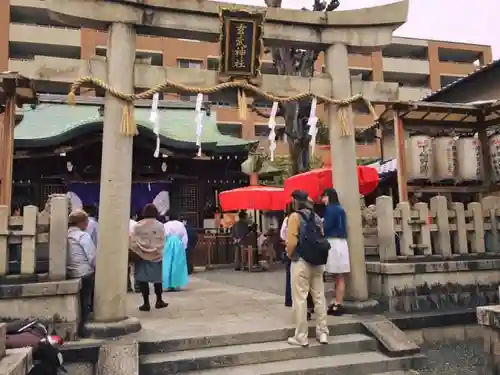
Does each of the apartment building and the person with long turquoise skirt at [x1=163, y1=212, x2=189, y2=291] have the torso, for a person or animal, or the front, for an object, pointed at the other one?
yes

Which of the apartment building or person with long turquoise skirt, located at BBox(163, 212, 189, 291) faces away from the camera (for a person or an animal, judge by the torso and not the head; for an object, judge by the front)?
the person with long turquoise skirt

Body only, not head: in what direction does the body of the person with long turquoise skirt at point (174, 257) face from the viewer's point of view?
away from the camera

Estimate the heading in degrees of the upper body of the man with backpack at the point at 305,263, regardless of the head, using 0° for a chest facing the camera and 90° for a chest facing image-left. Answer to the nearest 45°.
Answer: approximately 135°

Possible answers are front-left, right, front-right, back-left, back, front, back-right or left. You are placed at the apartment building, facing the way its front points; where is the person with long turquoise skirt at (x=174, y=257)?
front

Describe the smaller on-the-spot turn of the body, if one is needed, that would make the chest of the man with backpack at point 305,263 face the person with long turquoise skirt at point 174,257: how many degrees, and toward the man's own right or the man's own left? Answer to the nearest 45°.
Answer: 0° — they already face them

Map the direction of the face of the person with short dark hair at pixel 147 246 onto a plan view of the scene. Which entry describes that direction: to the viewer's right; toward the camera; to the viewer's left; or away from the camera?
away from the camera

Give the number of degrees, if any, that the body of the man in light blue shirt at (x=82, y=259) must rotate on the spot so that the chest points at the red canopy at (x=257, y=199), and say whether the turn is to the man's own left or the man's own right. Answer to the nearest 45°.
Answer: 0° — they already face it

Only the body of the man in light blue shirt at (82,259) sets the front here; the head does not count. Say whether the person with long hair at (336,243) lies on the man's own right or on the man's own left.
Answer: on the man's own right

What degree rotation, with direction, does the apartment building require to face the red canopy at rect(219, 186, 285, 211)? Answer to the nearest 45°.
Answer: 0° — it already faces it

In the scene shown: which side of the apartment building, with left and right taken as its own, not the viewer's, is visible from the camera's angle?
front

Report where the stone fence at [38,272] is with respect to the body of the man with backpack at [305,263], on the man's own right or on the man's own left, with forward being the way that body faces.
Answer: on the man's own left

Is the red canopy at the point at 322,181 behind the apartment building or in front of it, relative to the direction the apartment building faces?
in front

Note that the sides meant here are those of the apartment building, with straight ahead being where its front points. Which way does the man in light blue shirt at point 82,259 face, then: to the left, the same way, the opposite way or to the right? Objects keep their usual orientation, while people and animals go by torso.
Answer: the opposite way

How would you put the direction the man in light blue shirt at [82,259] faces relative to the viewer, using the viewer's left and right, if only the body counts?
facing away from the viewer and to the right of the viewer

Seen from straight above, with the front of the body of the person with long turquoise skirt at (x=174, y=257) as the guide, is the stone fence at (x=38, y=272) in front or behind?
behind

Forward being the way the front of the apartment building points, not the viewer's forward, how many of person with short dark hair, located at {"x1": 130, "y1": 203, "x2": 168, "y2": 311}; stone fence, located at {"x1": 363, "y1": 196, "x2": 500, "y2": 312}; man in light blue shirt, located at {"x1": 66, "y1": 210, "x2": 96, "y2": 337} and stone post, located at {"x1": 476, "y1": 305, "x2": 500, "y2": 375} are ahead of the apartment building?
4

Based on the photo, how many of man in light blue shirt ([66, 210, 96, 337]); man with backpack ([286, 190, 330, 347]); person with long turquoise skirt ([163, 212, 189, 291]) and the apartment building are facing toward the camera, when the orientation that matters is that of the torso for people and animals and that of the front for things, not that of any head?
1

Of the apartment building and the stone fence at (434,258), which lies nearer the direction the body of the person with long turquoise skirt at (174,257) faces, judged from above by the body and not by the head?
the apartment building
